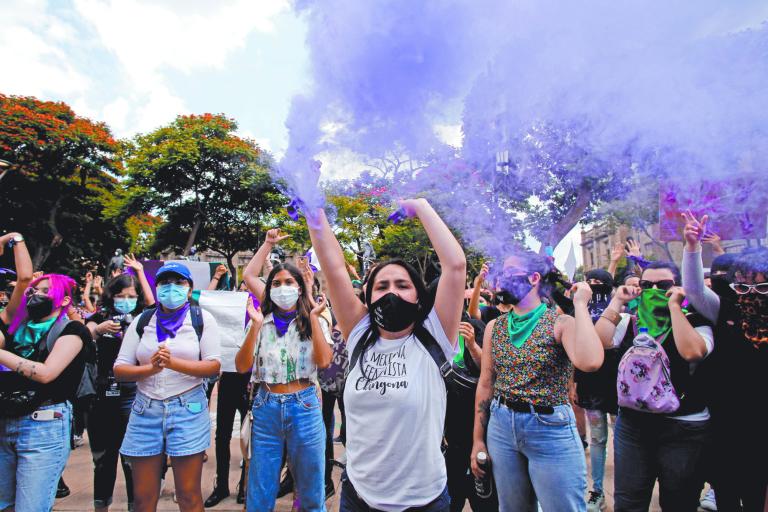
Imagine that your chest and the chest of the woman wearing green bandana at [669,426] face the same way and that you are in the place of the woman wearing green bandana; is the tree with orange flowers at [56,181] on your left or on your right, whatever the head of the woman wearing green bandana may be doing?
on your right

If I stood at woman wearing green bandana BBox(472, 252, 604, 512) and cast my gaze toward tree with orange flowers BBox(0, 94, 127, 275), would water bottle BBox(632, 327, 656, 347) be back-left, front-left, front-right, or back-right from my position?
back-right

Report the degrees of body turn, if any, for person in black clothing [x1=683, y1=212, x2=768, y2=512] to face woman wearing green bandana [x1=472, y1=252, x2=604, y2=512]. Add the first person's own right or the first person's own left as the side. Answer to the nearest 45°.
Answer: approximately 45° to the first person's own right

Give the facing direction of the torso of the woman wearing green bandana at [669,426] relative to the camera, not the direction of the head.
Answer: toward the camera

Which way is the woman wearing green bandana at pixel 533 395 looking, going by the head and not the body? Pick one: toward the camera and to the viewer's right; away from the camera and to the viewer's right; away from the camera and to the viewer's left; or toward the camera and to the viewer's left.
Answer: toward the camera and to the viewer's left

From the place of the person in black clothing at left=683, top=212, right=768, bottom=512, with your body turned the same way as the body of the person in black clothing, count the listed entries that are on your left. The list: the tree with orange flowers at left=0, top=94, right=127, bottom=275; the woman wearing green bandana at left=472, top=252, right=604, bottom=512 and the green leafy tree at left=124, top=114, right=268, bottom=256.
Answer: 0

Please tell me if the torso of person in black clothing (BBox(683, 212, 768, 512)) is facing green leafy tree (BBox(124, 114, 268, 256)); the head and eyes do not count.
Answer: no

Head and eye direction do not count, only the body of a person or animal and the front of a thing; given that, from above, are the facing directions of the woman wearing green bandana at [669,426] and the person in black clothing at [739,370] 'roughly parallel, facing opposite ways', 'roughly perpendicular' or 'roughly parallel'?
roughly parallel

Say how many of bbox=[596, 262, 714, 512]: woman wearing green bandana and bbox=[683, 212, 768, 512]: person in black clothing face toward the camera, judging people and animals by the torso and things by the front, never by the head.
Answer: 2

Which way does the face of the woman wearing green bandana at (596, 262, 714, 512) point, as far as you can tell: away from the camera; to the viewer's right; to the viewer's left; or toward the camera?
toward the camera

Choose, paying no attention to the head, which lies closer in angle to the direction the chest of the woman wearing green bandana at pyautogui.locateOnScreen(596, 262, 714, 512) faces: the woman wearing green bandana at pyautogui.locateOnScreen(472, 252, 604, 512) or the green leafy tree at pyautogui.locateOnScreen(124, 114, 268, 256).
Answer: the woman wearing green bandana
